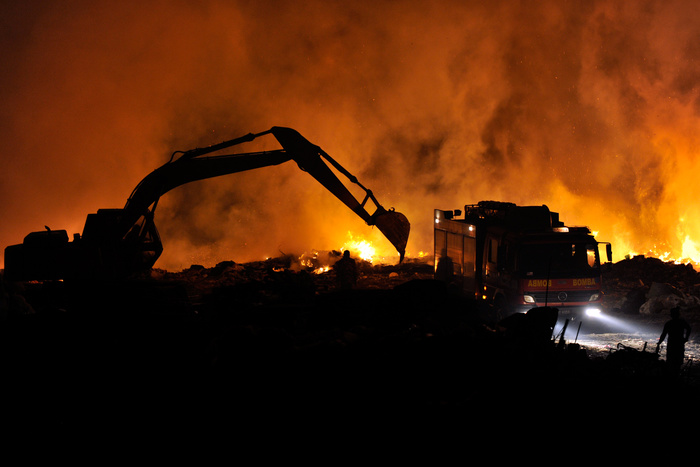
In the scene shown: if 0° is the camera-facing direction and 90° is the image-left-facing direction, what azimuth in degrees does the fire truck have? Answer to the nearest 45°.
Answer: approximately 315°

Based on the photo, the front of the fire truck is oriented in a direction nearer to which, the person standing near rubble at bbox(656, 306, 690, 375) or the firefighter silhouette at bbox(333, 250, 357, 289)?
the person standing near rubble

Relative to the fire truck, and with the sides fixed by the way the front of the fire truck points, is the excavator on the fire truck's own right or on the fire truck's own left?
on the fire truck's own right

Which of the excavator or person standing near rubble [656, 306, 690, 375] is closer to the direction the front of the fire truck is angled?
the person standing near rubble

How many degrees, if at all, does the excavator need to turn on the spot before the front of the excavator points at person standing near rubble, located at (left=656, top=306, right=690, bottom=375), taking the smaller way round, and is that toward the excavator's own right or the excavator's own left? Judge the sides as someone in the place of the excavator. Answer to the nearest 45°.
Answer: approximately 45° to the excavator's own right

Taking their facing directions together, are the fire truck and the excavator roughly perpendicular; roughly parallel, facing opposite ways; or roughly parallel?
roughly perpendicular

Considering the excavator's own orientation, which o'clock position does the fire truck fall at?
The fire truck is roughly at 1 o'clock from the excavator.

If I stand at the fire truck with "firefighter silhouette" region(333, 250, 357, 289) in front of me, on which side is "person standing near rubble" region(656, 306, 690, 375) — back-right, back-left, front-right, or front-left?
back-left

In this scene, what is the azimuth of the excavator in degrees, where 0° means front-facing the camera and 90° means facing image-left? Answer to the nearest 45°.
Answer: approximately 270°

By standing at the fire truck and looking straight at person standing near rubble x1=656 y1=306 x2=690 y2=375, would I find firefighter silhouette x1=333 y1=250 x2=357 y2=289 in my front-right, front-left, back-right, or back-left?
back-right

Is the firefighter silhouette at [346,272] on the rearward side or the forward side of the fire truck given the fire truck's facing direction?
on the rearward side
